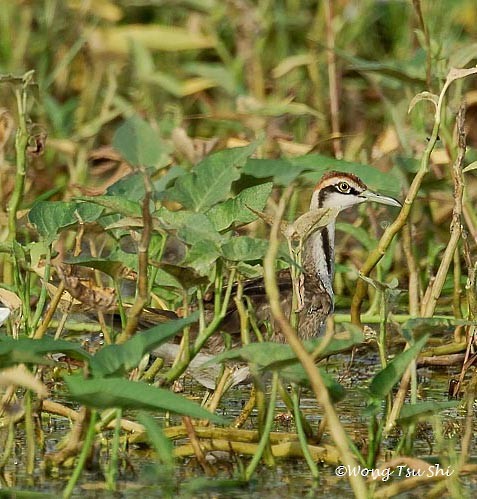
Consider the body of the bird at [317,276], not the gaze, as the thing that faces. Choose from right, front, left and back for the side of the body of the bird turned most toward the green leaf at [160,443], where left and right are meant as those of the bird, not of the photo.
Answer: right

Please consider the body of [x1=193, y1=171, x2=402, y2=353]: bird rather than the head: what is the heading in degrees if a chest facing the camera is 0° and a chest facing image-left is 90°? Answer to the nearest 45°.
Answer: approximately 270°

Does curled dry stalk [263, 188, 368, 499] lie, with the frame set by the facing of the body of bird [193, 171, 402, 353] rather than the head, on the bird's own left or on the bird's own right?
on the bird's own right

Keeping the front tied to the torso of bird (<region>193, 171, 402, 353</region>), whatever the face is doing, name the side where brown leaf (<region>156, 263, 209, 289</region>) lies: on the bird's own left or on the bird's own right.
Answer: on the bird's own right

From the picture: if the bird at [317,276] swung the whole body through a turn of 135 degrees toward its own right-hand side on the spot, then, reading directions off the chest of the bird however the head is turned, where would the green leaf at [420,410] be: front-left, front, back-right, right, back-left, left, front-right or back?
front-left

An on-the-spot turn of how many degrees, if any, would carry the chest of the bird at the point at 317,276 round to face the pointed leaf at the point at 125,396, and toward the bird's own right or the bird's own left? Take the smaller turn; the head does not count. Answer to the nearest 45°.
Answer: approximately 90° to the bird's own right

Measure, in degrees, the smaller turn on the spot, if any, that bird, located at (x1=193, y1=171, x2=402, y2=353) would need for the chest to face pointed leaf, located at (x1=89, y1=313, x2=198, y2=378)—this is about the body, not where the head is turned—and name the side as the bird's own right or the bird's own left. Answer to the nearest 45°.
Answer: approximately 180°
